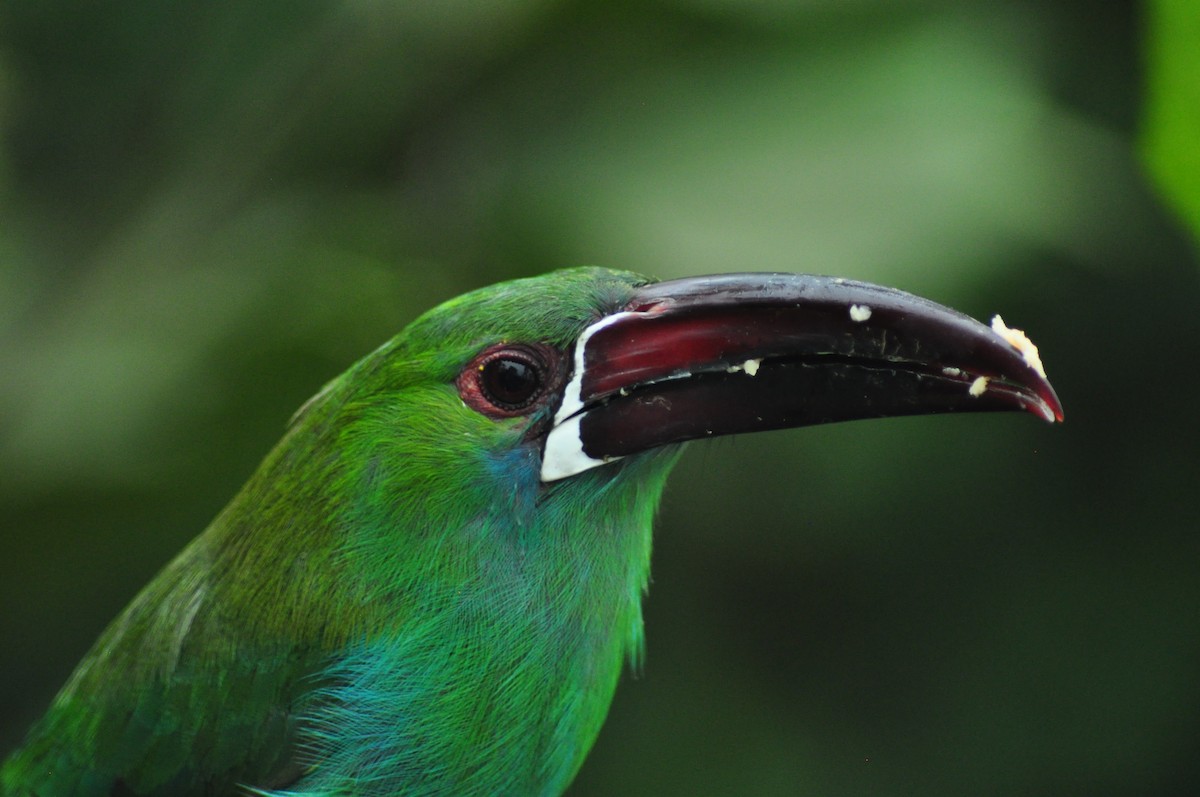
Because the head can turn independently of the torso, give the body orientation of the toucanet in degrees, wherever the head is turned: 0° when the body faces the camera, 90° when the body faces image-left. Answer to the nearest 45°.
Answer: approximately 270°
